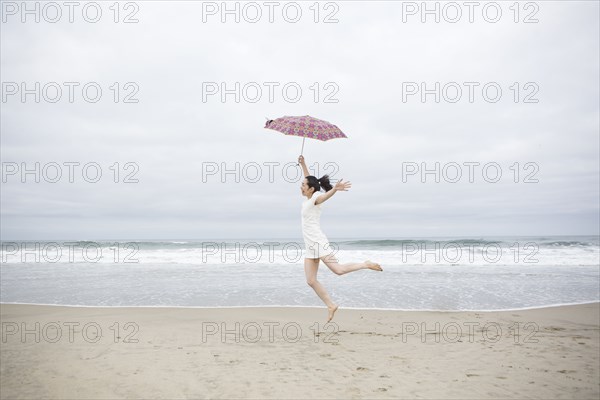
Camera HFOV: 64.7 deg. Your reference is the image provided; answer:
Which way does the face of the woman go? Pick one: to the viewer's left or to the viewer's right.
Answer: to the viewer's left

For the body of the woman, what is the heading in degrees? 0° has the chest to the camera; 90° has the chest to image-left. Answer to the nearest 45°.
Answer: approximately 90°
